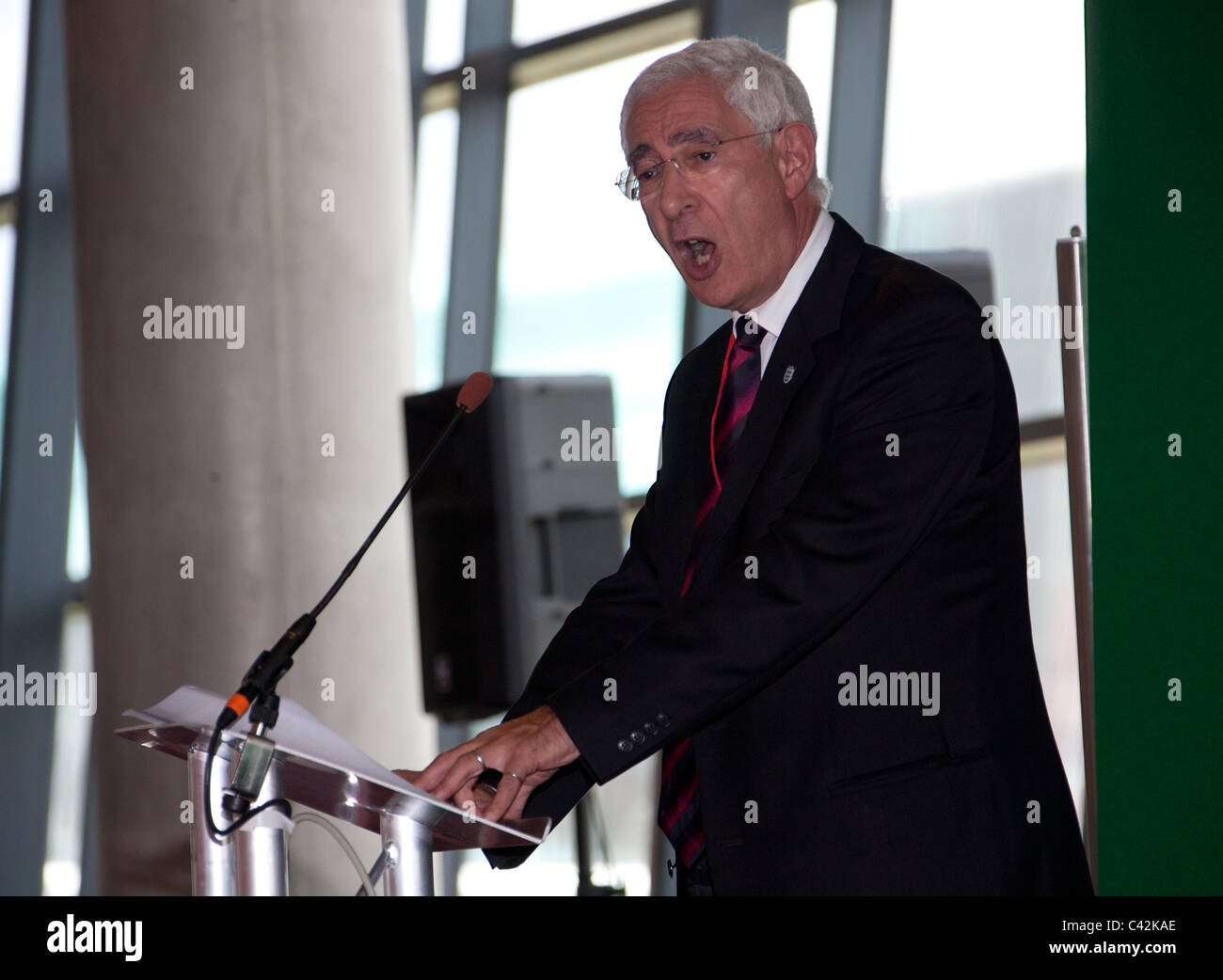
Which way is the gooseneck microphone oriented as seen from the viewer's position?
to the viewer's right

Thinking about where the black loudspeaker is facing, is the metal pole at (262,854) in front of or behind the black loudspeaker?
in front

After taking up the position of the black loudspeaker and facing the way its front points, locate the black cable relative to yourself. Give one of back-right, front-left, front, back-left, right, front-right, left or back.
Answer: front-left

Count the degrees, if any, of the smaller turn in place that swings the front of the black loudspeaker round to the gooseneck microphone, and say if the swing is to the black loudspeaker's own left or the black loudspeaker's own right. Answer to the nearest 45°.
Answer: approximately 45° to the black loudspeaker's own left

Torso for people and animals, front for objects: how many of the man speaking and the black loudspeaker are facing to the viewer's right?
0

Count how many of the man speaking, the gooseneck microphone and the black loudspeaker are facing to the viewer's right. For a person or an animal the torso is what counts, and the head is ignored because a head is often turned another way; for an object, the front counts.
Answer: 1

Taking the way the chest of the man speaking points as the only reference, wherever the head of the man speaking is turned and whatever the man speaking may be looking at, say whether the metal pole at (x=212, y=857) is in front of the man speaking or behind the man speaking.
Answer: in front

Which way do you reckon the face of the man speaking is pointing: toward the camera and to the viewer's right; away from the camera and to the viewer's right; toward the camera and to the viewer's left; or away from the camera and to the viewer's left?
toward the camera and to the viewer's left
